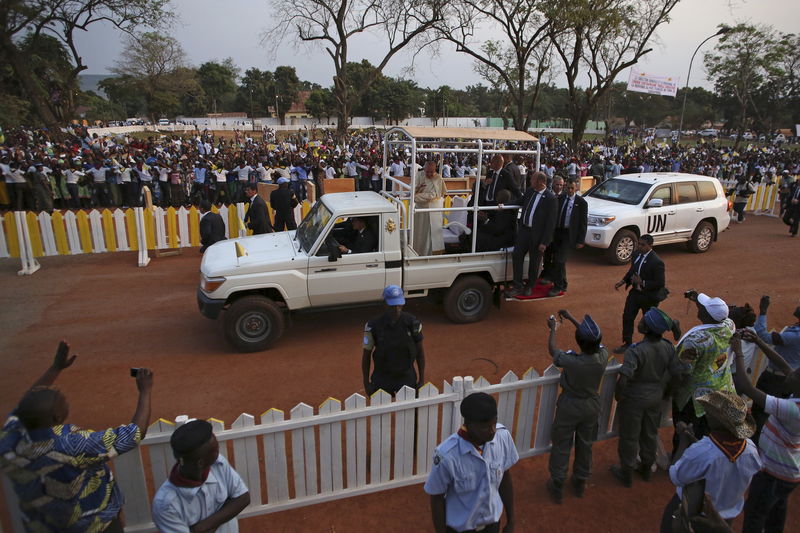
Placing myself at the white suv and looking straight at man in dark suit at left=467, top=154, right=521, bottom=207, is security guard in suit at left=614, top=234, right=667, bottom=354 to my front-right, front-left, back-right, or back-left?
front-left

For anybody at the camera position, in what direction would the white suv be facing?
facing the viewer and to the left of the viewer

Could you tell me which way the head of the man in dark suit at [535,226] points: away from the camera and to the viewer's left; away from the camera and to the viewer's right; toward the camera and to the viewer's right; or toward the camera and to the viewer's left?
toward the camera and to the viewer's left

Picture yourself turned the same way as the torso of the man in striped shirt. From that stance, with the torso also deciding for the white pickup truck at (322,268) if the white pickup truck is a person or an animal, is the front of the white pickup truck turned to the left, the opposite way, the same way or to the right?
to the left

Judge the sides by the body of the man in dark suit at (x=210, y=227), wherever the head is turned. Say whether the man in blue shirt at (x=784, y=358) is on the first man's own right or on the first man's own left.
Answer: on the first man's own left

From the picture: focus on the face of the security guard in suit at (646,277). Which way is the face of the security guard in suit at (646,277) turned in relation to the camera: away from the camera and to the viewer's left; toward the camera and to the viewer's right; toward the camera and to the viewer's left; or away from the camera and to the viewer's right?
toward the camera and to the viewer's left
